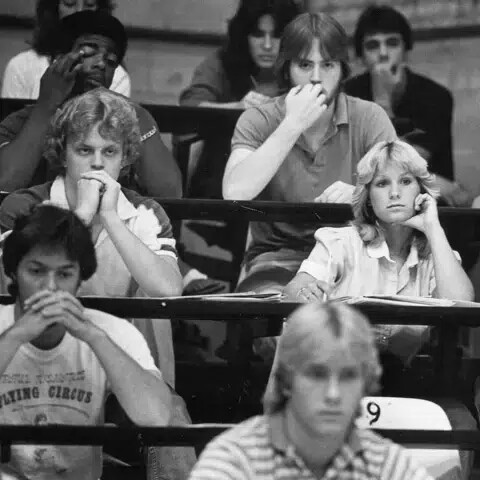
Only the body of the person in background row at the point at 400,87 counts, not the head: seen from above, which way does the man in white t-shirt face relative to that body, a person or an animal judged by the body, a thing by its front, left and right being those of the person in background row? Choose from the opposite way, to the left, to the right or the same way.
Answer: the same way

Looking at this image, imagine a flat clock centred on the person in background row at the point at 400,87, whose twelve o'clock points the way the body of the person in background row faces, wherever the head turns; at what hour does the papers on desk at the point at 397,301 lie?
The papers on desk is roughly at 12 o'clock from the person in background row.

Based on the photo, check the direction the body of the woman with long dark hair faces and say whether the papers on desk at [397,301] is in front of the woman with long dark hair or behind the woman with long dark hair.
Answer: in front

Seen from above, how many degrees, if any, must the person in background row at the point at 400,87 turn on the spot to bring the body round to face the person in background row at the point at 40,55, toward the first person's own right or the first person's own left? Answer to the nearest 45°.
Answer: approximately 90° to the first person's own right

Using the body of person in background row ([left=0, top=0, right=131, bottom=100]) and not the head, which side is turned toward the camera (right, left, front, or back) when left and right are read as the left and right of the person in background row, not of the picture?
front

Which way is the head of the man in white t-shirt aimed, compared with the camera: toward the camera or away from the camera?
toward the camera

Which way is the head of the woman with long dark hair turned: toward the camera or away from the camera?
toward the camera

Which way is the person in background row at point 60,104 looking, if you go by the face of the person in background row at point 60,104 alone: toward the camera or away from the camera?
toward the camera

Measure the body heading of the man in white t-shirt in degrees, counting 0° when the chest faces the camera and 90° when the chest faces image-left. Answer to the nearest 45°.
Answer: approximately 0°

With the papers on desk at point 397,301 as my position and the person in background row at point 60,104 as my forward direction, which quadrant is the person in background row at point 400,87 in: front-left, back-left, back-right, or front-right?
front-right

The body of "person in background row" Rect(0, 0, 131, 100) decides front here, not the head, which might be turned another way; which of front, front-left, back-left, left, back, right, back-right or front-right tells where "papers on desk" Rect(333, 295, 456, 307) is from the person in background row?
front-left

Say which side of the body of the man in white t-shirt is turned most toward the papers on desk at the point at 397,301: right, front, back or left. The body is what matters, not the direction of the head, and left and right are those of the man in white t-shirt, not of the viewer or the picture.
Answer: left

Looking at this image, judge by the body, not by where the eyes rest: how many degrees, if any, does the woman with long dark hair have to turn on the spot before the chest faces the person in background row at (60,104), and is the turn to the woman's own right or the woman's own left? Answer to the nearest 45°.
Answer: approximately 90° to the woman's own right
